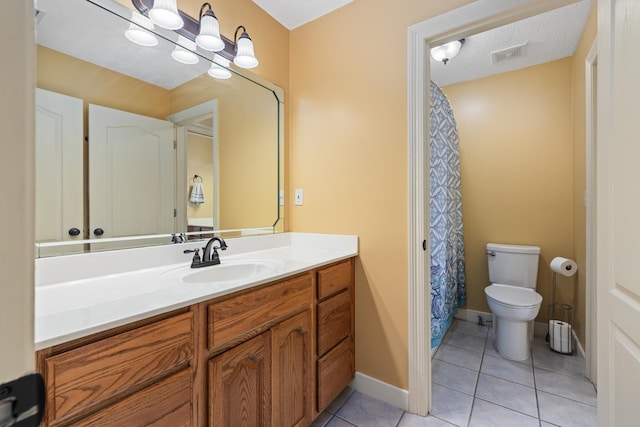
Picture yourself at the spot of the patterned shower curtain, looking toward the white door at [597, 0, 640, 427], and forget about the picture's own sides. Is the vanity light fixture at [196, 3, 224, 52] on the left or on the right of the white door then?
right

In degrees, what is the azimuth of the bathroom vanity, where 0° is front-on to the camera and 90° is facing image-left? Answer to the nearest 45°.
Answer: approximately 315°

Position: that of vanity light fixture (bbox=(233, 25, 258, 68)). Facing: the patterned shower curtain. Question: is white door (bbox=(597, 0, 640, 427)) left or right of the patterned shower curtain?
right

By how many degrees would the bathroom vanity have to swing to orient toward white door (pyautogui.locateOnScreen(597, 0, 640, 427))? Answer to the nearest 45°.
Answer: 0° — it already faces it

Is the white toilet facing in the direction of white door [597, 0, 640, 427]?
yes

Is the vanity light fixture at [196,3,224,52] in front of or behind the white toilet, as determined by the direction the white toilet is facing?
in front

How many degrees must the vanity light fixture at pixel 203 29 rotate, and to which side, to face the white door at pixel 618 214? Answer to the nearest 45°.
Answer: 0° — it already faces it

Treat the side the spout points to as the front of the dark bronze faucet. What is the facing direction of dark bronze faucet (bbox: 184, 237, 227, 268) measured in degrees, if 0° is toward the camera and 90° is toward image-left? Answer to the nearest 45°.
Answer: approximately 315°

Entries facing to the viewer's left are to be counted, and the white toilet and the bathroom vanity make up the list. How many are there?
0
